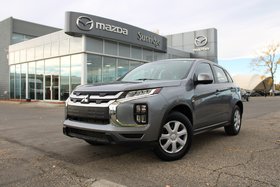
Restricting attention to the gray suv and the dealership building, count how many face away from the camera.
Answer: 0

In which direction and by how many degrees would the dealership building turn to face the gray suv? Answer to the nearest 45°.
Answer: approximately 45° to its right

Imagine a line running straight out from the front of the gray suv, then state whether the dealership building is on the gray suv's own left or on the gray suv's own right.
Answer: on the gray suv's own right

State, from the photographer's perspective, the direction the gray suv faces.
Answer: facing the viewer and to the left of the viewer

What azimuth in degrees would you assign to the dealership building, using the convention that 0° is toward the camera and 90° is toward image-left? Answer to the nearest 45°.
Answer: approximately 315°
